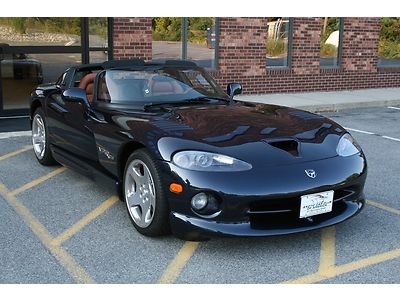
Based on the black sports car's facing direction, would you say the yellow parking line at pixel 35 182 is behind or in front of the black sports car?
behind

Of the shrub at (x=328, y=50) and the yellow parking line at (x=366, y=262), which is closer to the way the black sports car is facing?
the yellow parking line

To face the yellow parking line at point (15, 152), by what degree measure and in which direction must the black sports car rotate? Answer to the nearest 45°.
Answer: approximately 180°

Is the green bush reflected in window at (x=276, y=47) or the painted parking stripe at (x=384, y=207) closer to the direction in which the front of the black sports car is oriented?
the painted parking stripe

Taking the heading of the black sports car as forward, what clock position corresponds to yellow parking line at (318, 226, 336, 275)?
The yellow parking line is roughly at 11 o'clock from the black sports car.

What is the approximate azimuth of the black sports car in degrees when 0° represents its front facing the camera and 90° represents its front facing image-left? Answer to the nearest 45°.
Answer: approximately 315°
